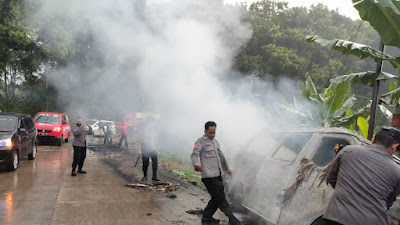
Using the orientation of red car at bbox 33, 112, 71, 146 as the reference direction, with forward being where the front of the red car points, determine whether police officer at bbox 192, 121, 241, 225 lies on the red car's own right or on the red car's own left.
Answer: on the red car's own left

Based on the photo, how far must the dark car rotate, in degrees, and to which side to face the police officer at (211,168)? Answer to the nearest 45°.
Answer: approximately 90° to its left

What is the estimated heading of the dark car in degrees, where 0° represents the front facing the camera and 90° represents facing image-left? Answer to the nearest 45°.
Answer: approximately 45°

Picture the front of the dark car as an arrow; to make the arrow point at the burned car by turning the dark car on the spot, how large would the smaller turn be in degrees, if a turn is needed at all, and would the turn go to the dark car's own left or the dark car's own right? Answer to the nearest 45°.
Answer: approximately 45° to the dark car's own left

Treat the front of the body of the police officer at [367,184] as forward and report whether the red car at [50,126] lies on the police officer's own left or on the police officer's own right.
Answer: on the police officer's own left

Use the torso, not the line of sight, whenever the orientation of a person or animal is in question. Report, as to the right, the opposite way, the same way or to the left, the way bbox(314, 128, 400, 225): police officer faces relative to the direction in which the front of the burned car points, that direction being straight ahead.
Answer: to the right
